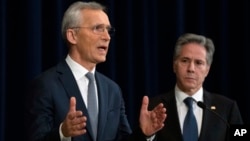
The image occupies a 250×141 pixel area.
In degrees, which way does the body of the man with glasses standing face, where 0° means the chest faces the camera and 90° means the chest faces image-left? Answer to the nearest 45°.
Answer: approximately 315°
